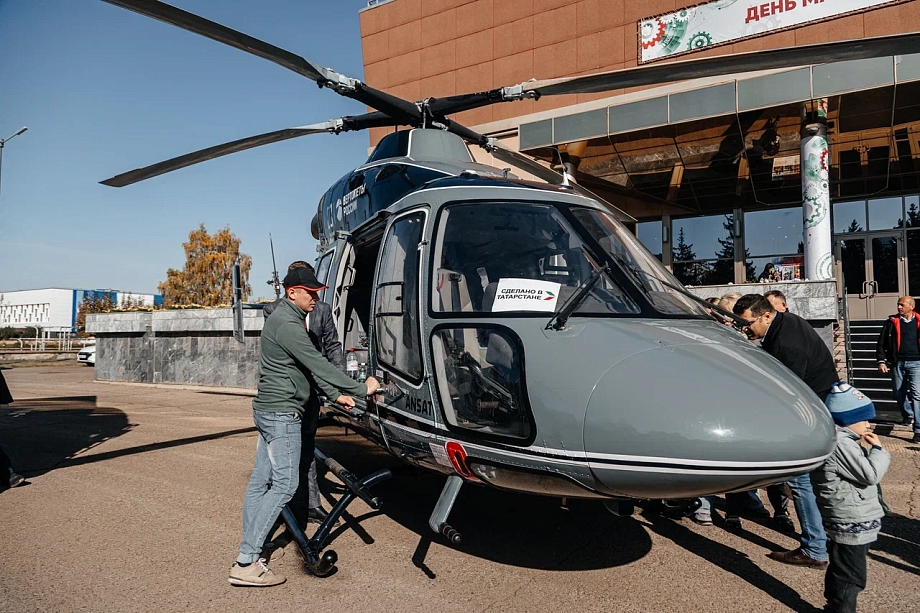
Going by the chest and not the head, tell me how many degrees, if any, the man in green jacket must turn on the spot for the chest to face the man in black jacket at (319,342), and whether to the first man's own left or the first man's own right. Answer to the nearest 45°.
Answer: approximately 90° to the first man's own left

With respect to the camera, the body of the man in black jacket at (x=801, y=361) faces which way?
to the viewer's left

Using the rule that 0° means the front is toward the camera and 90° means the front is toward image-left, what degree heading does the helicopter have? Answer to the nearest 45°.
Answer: approximately 315°

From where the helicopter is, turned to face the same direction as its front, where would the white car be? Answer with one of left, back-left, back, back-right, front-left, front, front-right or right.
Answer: back

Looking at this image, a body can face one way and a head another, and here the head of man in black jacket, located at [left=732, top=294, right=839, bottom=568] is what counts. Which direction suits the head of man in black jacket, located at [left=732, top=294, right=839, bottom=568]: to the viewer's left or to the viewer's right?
to the viewer's left

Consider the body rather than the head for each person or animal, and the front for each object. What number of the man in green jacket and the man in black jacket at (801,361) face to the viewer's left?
1

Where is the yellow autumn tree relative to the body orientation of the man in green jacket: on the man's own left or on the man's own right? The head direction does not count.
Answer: on the man's own left

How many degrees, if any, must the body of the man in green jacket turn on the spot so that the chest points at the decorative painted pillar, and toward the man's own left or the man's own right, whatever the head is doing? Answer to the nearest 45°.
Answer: approximately 45° to the man's own left

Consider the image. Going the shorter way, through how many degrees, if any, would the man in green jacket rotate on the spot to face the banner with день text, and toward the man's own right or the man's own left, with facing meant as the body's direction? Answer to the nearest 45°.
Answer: approximately 45° to the man's own left

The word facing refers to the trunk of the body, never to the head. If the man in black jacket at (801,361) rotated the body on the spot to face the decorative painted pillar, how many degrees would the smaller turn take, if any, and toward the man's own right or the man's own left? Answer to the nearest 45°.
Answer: approximately 90° to the man's own right

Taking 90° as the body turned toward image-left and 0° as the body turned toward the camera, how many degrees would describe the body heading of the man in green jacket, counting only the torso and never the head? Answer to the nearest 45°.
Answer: approximately 270°
